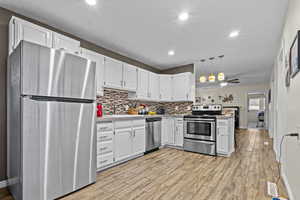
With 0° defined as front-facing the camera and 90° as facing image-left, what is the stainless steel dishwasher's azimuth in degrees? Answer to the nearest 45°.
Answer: approximately 315°

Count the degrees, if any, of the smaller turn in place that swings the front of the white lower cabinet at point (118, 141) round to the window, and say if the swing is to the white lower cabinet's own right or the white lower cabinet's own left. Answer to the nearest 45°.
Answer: approximately 90° to the white lower cabinet's own left

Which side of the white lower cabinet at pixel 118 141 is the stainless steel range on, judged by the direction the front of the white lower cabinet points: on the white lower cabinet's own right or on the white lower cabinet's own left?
on the white lower cabinet's own left

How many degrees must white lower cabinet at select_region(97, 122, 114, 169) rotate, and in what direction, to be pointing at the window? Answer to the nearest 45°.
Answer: approximately 90° to its left

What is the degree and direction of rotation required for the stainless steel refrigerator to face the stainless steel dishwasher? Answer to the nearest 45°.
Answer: approximately 90° to its left

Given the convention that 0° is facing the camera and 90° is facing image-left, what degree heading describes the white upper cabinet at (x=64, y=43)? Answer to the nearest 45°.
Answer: approximately 315°

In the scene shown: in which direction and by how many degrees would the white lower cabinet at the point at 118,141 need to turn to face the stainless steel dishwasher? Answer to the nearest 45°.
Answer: approximately 90° to its left
